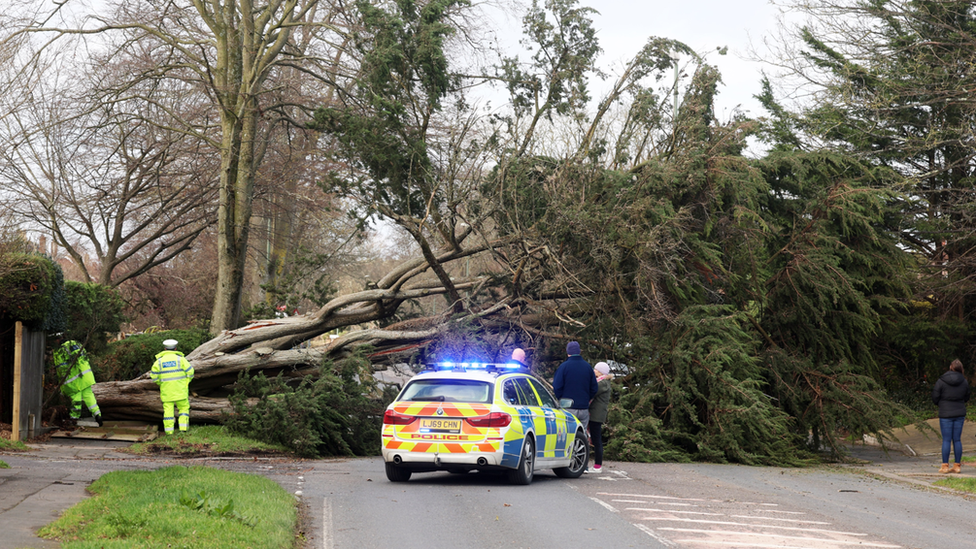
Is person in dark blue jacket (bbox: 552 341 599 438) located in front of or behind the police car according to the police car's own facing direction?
in front

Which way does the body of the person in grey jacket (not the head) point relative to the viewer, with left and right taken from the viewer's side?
facing to the left of the viewer

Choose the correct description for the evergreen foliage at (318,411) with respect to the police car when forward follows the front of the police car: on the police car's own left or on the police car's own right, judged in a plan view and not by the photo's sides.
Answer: on the police car's own left

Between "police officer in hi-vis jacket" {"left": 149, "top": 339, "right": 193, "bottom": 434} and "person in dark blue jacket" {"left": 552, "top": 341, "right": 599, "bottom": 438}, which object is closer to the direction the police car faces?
the person in dark blue jacket

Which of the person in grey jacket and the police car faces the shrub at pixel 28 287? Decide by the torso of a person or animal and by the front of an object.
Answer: the person in grey jacket

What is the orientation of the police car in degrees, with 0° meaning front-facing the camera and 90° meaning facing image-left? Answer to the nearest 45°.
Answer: approximately 225°

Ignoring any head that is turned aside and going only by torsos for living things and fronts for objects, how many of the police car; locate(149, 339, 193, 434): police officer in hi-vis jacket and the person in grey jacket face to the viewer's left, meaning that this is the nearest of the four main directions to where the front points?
1

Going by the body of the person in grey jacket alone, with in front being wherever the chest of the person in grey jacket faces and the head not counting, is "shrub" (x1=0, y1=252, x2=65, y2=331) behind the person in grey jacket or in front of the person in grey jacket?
in front

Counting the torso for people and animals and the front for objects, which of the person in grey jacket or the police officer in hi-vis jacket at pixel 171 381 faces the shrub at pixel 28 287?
the person in grey jacket
